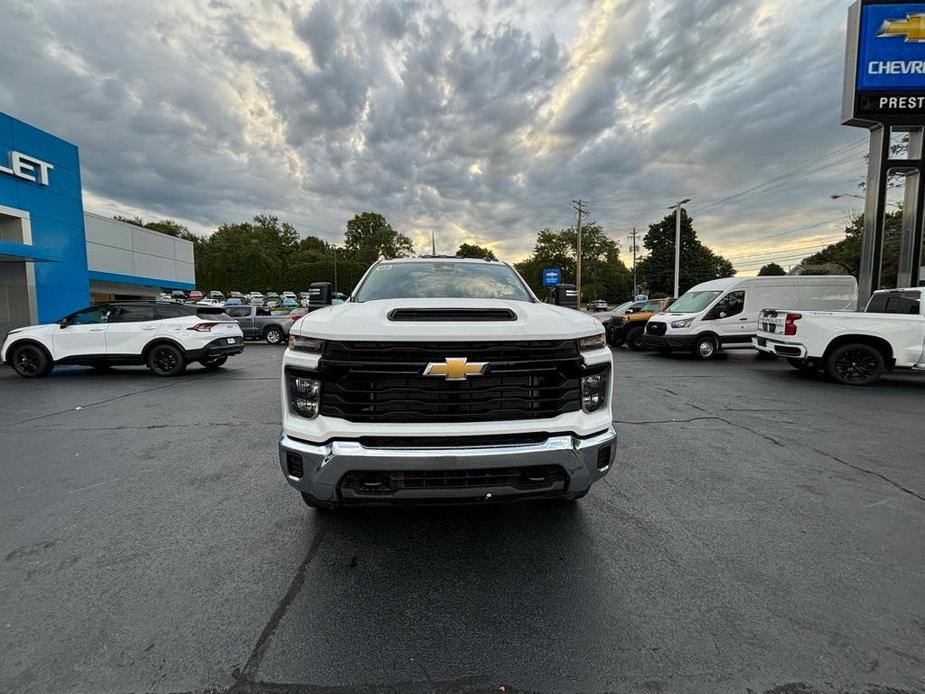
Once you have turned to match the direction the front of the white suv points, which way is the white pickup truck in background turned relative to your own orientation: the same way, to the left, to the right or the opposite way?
the opposite way

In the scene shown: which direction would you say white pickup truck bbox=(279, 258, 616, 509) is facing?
toward the camera

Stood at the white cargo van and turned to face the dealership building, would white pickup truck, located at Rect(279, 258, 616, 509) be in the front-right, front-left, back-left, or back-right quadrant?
front-left

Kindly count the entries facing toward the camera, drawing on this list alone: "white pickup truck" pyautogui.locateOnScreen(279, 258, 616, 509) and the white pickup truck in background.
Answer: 1

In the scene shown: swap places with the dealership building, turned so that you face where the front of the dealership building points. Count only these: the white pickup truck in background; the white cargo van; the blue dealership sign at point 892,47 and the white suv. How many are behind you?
0

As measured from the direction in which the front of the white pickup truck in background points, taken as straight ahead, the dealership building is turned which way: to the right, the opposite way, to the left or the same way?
the same way

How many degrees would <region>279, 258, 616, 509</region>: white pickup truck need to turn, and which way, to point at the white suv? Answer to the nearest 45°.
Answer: approximately 135° to its right

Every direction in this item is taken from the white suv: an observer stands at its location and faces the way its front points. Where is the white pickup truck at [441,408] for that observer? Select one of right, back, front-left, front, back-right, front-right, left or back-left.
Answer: back-left

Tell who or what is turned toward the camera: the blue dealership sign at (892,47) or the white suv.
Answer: the blue dealership sign

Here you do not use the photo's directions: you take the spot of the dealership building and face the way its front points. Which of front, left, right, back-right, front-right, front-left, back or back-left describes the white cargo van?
front

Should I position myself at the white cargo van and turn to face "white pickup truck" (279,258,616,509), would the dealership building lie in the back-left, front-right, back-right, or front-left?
front-right

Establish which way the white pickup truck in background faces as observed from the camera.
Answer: facing away from the viewer and to the right of the viewer

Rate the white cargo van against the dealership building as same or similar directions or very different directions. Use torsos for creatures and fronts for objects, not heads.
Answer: very different directions

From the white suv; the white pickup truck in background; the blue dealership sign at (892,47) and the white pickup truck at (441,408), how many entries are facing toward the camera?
2

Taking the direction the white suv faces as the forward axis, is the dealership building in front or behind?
in front

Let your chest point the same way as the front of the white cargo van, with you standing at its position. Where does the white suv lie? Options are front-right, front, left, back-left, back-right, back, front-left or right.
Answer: front

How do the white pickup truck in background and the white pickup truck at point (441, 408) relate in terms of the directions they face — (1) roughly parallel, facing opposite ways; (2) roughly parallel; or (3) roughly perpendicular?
roughly perpendicular
